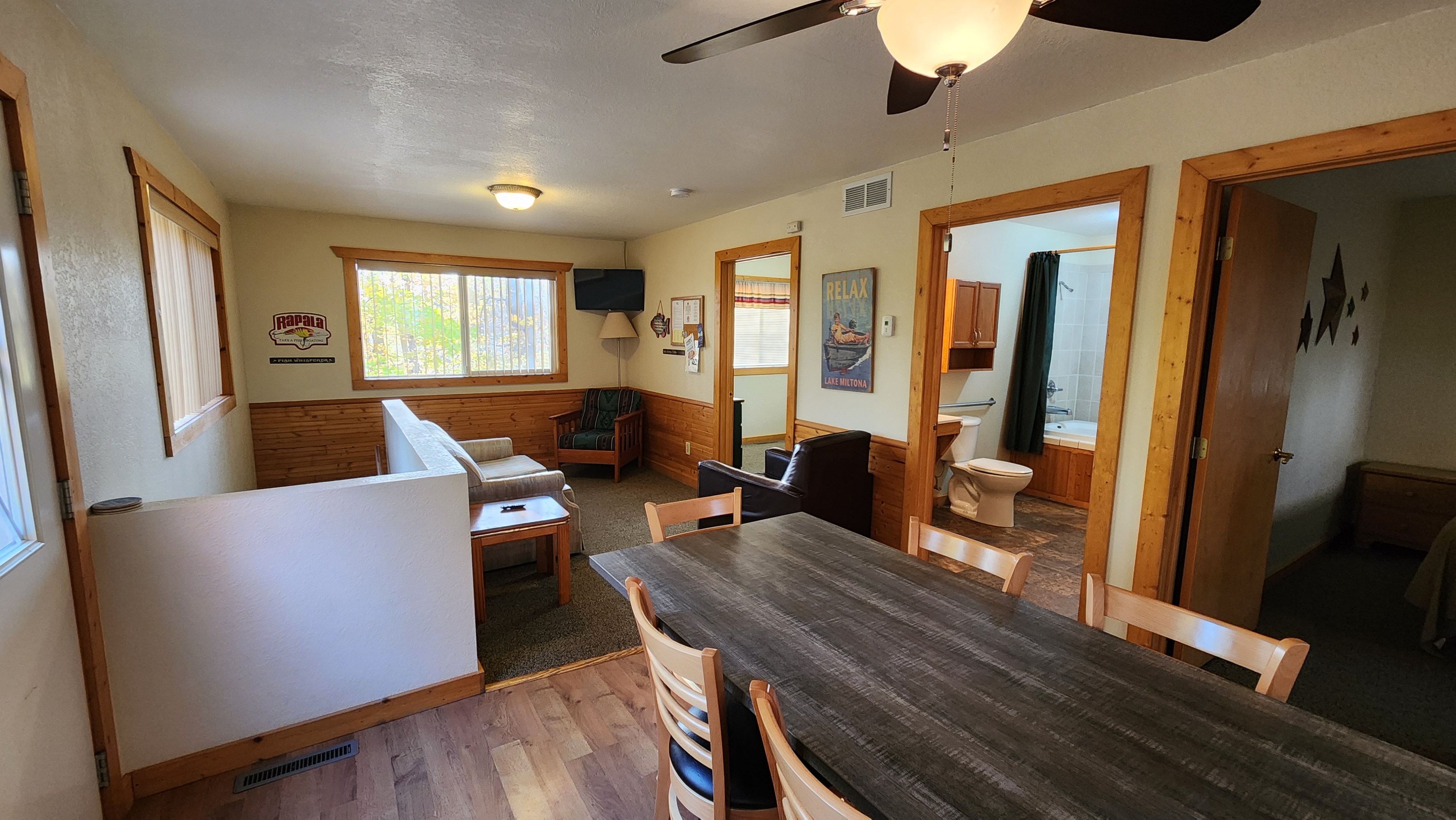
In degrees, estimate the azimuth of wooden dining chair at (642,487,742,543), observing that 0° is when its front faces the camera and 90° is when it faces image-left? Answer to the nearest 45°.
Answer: approximately 315°

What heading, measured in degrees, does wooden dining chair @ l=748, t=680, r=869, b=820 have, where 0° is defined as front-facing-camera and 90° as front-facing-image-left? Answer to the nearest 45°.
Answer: approximately 225°

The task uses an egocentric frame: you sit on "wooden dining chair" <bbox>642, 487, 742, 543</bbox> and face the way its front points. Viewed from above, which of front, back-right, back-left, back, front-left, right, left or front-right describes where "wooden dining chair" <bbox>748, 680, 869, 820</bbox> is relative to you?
front-right

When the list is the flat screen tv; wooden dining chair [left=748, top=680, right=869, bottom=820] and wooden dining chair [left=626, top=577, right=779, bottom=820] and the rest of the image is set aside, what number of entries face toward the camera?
1

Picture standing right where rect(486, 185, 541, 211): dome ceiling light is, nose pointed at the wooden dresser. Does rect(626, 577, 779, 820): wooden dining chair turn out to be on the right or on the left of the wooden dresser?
right

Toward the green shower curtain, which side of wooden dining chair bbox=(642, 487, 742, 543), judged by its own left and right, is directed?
left

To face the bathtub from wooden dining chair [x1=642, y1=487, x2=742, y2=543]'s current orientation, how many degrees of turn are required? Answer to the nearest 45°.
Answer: approximately 90° to its left

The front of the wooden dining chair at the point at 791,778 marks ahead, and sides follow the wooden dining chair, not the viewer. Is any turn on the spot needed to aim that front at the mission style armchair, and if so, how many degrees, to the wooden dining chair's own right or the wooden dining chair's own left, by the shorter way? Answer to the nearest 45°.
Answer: approximately 90° to the wooden dining chair's own left

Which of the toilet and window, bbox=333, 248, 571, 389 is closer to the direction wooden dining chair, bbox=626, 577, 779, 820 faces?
the toilet

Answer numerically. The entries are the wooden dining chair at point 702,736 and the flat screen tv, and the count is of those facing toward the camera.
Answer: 1

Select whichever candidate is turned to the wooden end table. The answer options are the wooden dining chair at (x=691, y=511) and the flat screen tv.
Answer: the flat screen tv

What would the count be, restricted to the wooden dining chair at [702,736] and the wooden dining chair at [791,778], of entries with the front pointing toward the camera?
0

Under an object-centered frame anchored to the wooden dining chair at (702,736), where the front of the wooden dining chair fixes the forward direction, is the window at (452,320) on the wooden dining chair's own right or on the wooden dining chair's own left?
on the wooden dining chair's own left
